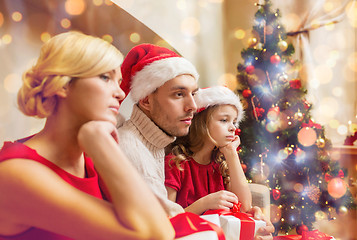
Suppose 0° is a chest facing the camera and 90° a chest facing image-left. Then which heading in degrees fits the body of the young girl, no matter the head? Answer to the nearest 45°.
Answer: approximately 315°

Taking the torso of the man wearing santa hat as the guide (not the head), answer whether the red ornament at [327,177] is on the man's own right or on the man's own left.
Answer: on the man's own left

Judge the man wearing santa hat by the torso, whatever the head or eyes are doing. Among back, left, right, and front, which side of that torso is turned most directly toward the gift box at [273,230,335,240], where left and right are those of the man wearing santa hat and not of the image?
front

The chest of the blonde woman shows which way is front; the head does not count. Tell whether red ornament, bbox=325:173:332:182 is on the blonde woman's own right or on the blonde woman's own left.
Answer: on the blonde woman's own left

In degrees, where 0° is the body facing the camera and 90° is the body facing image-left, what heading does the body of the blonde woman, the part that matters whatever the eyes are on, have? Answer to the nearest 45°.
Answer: approximately 315°

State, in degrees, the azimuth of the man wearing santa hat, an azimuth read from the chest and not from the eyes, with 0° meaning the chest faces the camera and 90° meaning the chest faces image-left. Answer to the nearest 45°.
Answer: approximately 315°

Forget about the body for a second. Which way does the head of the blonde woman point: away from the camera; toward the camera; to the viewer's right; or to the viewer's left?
to the viewer's right
